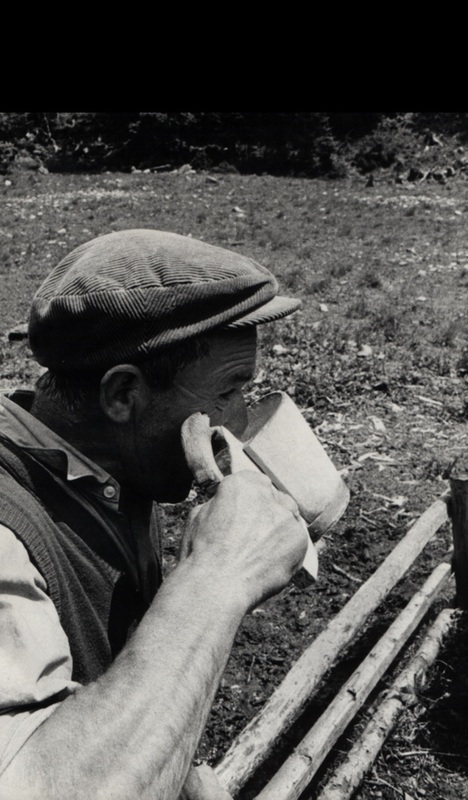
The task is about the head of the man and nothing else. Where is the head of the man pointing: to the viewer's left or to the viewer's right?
to the viewer's right

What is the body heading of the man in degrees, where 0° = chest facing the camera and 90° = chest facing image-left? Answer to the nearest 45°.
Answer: approximately 270°

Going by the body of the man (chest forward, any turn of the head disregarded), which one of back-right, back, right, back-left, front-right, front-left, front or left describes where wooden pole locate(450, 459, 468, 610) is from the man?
front-left
